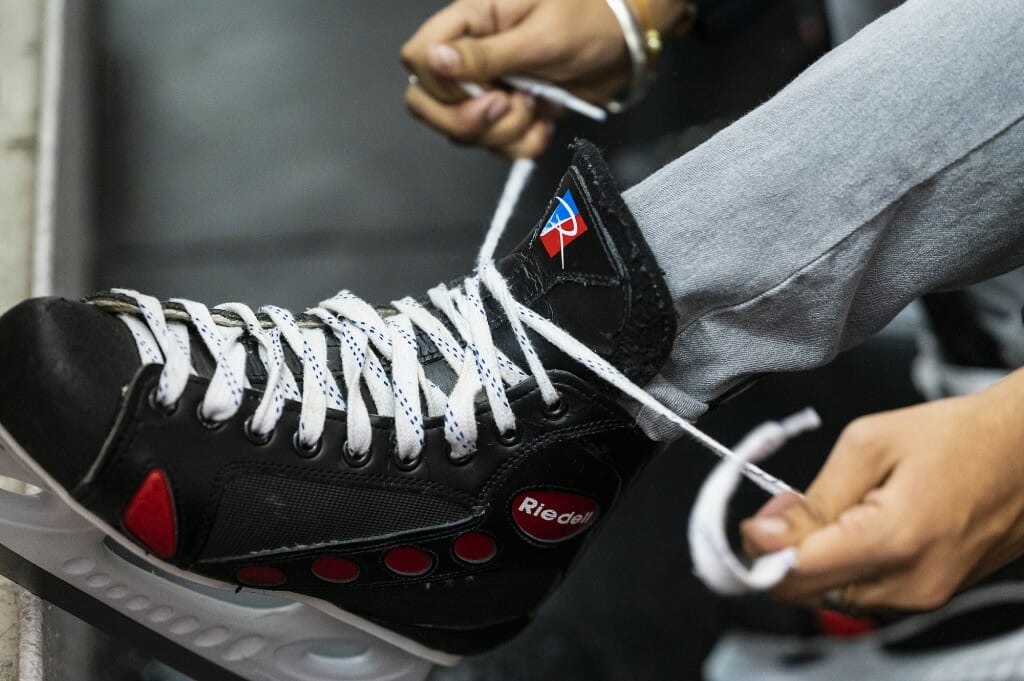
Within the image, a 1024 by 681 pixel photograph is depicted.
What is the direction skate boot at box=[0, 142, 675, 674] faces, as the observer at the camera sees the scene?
facing to the left of the viewer
